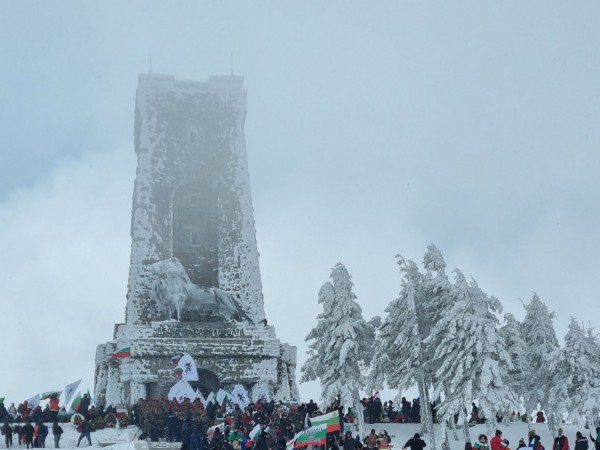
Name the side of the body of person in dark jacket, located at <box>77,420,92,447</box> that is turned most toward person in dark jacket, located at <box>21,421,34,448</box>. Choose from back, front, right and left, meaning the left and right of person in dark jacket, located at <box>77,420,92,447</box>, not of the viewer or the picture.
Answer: left

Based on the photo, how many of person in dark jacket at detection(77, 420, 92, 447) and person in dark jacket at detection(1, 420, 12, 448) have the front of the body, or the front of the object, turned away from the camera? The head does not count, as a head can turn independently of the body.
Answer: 2

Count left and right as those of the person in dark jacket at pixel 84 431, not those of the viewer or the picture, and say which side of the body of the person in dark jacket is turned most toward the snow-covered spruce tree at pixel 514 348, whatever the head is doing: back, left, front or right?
right

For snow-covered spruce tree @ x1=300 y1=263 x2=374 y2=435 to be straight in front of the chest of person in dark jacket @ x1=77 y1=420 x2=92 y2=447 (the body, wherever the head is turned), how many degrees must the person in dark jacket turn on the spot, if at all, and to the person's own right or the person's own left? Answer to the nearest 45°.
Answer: approximately 90° to the person's own right

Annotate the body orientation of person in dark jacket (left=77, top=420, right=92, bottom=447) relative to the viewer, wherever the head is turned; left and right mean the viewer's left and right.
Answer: facing away from the viewer

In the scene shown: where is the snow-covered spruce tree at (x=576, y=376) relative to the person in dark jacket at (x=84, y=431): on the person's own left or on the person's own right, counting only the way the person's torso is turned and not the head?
on the person's own right

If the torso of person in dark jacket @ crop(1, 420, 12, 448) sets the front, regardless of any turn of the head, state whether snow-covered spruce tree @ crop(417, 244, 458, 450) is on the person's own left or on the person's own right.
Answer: on the person's own right

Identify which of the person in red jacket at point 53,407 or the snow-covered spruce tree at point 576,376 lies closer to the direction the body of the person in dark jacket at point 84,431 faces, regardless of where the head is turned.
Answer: the person in red jacket

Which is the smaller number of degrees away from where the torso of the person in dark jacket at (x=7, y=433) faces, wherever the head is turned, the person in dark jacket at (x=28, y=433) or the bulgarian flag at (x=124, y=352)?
the bulgarian flag

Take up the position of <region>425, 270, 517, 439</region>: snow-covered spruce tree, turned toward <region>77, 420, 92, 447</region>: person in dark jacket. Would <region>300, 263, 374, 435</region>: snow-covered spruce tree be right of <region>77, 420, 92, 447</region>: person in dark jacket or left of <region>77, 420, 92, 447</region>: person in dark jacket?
right

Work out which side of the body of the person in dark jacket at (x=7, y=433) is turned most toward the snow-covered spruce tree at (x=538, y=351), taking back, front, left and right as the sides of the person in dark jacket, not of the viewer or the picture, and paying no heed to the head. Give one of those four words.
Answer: right

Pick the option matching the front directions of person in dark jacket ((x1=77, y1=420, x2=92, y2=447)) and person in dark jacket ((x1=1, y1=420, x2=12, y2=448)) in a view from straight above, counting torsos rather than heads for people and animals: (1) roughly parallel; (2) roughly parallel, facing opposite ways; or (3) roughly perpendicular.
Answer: roughly parallel

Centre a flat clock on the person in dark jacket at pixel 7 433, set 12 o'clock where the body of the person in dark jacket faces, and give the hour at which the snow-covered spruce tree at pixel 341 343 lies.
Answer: The snow-covered spruce tree is roughly at 3 o'clock from the person in dark jacket.

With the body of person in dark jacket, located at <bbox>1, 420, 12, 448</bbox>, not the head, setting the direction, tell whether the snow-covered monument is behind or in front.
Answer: in front

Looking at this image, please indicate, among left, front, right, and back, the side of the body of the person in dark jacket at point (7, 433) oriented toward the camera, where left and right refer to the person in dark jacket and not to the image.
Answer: back
